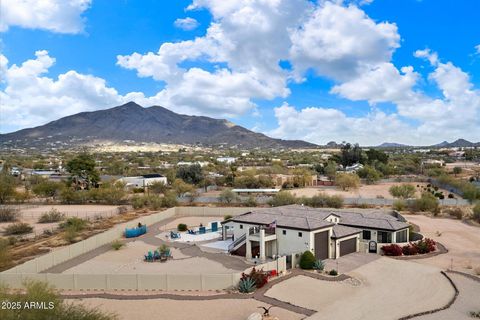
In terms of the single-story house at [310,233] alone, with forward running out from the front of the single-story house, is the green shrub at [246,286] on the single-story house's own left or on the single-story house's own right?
on the single-story house's own right

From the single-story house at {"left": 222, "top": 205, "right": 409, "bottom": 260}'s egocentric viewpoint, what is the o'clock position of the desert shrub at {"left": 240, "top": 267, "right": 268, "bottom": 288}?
The desert shrub is roughly at 2 o'clock from the single-story house.

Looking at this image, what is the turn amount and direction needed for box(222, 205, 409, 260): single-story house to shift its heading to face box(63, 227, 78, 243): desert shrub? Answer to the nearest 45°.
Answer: approximately 135° to its right

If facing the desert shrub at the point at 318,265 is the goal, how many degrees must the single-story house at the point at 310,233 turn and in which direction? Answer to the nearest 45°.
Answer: approximately 45° to its right

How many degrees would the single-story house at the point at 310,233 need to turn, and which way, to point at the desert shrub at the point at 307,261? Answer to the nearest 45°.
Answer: approximately 45° to its right

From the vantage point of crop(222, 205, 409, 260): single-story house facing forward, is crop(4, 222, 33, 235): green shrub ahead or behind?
behind

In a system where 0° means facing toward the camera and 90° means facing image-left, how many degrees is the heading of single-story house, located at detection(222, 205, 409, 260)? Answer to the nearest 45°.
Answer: approximately 315°

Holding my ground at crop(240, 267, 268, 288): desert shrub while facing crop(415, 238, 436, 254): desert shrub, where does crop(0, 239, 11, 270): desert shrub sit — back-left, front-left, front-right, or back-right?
back-left

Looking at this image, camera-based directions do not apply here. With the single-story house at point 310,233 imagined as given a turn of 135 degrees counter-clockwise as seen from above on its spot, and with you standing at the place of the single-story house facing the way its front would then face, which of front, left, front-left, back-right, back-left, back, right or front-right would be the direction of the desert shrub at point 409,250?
right
